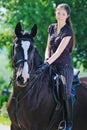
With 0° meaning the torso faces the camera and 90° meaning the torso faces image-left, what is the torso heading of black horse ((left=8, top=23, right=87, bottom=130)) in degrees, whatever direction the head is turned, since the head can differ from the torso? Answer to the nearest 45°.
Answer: approximately 45°

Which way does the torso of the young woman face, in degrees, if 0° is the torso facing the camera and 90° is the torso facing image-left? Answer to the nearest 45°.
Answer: approximately 45°
